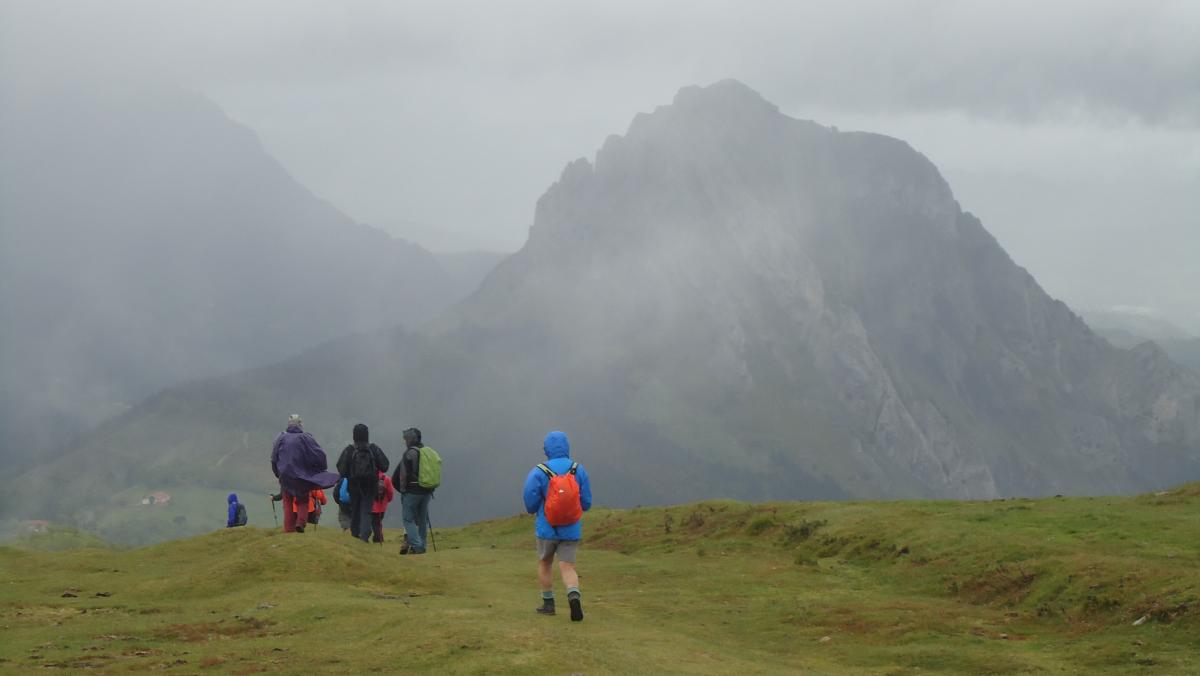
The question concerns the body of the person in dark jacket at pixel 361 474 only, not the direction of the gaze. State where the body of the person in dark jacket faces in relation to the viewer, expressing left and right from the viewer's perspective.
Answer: facing away from the viewer

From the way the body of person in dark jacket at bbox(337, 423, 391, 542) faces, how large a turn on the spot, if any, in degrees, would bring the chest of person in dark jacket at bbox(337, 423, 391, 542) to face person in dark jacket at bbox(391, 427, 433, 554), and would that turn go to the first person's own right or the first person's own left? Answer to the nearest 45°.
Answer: approximately 135° to the first person's own right

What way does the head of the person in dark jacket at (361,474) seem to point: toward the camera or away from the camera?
away from the camera

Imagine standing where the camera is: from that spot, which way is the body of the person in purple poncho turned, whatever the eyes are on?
away from the camera

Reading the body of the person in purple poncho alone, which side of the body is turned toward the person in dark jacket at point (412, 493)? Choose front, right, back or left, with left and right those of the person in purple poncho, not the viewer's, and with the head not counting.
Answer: right

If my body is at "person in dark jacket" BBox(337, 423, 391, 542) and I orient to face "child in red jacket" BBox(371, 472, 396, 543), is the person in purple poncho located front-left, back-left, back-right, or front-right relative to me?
back-left

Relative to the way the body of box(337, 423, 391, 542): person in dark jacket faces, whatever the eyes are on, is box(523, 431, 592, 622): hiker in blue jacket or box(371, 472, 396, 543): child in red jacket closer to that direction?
the child in red jacket

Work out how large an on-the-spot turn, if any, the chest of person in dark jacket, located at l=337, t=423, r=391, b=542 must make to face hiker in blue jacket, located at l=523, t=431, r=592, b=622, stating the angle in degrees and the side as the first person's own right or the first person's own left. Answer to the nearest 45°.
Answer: approximately 180°
